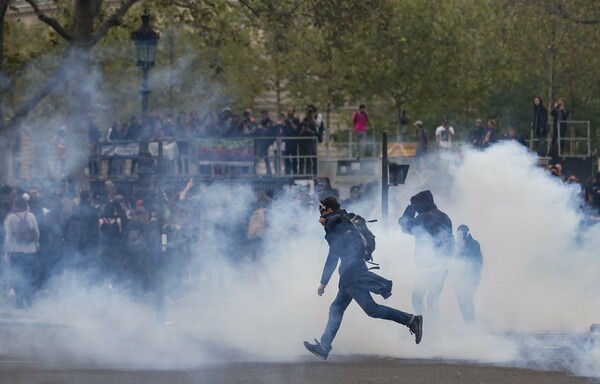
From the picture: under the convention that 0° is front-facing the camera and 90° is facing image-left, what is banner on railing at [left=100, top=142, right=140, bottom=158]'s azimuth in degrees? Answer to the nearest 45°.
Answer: approximately 0°

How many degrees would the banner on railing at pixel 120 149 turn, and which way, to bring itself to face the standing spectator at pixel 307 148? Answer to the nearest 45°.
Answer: approximately 90° to its left

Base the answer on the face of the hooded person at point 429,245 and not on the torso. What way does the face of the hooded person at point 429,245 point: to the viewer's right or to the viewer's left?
to the viewer's left

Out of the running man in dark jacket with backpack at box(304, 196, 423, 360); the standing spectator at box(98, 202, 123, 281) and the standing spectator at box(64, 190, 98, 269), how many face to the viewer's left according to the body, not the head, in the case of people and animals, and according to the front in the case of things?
1

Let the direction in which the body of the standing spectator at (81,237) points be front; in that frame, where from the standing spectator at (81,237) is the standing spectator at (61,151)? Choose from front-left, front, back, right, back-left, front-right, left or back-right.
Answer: front

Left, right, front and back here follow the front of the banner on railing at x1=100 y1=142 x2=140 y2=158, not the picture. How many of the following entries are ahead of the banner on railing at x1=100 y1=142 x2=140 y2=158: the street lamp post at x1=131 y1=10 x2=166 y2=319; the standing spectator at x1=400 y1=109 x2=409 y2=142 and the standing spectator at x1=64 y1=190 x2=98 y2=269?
2

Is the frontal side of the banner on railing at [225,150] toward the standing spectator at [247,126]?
no

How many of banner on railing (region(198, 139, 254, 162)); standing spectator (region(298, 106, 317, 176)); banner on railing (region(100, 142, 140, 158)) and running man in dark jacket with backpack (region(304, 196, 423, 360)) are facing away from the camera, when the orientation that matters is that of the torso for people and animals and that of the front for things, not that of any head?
0

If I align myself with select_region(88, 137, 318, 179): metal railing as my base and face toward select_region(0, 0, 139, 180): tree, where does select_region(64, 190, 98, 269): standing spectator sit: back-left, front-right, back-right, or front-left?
front-left

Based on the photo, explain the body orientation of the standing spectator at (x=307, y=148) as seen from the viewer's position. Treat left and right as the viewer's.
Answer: facing the viewer

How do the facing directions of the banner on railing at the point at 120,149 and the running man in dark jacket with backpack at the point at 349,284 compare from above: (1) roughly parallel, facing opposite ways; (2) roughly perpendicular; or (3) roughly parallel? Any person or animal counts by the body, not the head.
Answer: roughly perpendicular

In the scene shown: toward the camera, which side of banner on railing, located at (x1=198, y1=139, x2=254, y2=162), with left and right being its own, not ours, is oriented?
front

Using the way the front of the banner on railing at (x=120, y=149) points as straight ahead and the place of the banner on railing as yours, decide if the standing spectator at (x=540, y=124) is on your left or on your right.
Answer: on your left

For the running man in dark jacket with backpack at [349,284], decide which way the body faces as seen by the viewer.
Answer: to the viewer's left

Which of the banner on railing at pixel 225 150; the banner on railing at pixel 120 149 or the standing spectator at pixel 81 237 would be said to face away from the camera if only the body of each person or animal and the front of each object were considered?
the standing spectator
